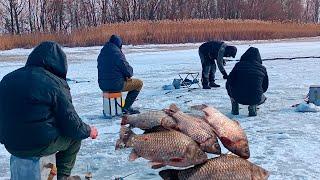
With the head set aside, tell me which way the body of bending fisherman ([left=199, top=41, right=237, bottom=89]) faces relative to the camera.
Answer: to the viewer's right

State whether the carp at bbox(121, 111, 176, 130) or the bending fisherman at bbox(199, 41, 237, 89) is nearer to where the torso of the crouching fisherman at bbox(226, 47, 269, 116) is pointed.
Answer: the bending fisherman

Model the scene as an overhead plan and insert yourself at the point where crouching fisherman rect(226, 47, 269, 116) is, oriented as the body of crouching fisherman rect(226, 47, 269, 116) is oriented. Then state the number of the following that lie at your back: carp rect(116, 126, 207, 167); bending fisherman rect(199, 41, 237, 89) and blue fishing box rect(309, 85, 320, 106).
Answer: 1

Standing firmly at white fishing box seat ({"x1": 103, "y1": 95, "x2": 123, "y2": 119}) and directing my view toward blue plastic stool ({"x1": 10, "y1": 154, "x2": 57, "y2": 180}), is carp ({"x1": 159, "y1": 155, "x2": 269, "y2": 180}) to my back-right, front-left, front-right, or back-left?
front-left

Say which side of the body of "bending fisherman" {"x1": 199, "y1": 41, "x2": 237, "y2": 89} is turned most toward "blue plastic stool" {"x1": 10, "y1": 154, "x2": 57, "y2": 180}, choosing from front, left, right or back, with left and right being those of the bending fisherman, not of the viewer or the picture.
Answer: right

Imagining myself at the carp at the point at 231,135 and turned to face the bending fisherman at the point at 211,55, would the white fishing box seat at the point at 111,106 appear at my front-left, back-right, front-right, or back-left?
front-left

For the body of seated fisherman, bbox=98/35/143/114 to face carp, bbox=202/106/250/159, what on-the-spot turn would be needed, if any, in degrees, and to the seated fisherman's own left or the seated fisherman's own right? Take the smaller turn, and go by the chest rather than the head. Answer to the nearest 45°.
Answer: approximately 90° to the seated fisherman's own right

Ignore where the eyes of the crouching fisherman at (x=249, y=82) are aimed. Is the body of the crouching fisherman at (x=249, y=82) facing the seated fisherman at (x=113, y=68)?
no

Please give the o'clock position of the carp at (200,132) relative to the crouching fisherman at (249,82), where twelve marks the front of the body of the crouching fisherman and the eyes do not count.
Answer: The carp is roughly at 6 o'clock from the crouching fisherman.
